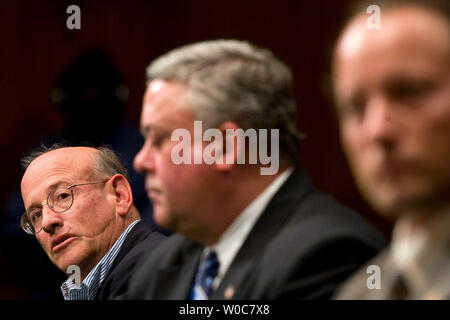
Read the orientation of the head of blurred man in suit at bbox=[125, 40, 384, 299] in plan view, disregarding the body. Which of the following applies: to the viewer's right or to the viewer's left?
to the viewer's left

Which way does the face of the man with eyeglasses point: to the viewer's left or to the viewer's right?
to the viewer's left

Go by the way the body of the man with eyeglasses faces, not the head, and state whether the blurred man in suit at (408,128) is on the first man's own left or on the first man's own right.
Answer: on the first man's own left

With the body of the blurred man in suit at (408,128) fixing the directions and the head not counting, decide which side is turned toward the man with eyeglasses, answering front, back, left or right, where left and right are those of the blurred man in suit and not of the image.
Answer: right

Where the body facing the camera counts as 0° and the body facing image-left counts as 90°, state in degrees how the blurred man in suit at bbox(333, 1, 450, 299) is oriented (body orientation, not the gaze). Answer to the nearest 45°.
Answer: approximately 45°

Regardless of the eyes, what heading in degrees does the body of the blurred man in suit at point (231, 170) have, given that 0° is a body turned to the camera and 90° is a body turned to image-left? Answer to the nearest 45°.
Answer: approximately 45°
